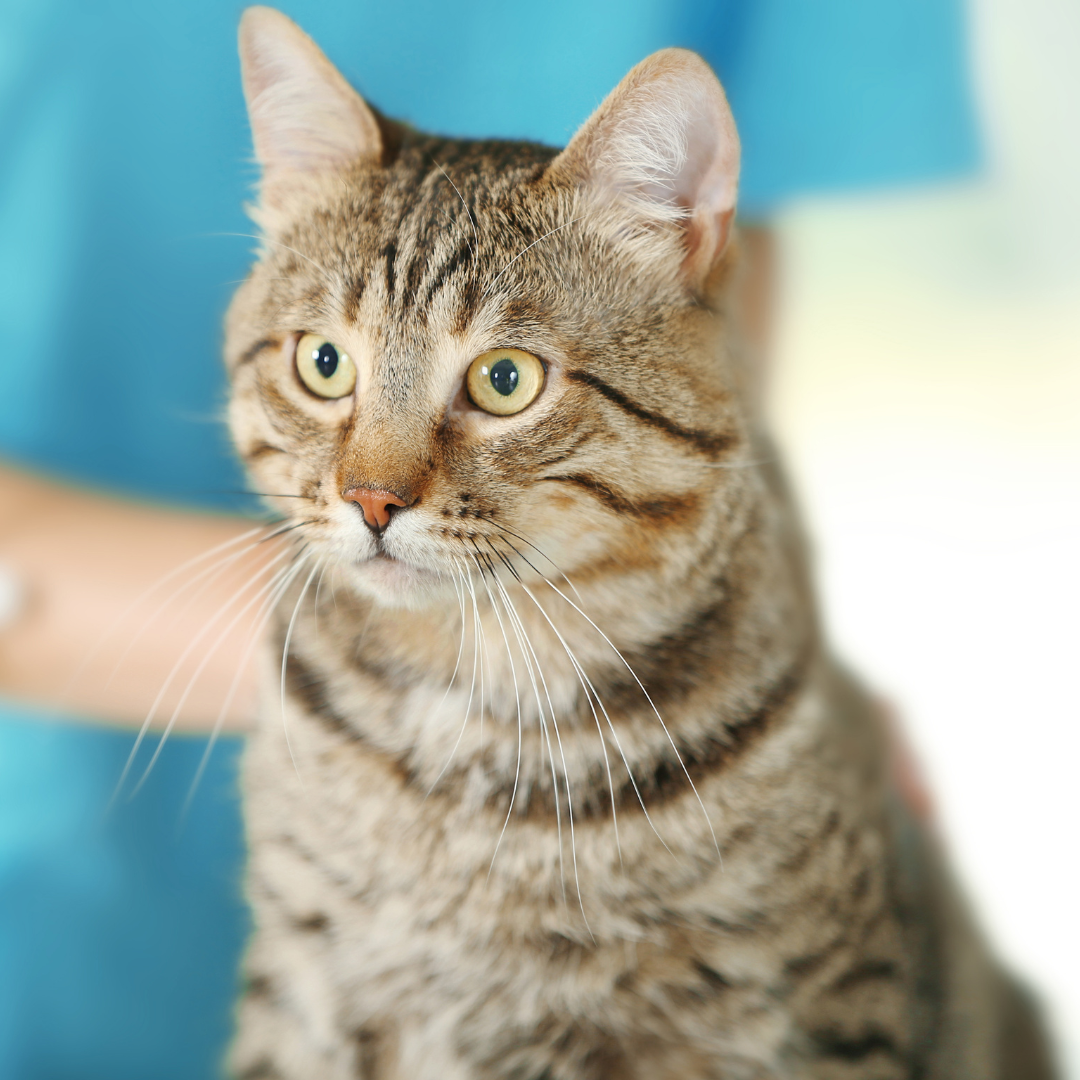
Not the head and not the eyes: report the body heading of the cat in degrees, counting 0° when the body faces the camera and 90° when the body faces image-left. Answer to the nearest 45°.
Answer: approximately 45°
